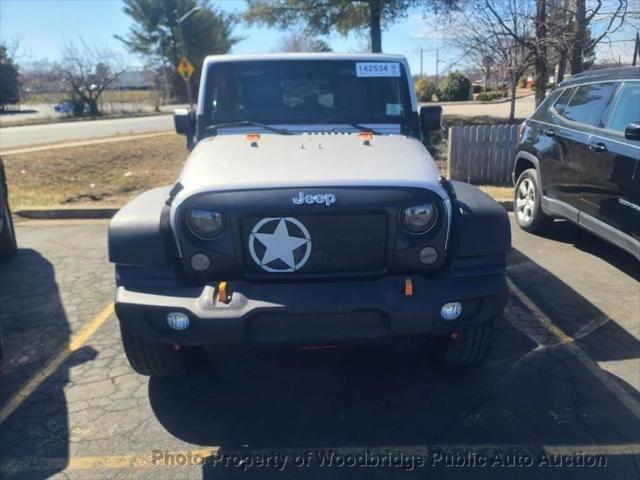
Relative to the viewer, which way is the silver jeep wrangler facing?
toward the camera

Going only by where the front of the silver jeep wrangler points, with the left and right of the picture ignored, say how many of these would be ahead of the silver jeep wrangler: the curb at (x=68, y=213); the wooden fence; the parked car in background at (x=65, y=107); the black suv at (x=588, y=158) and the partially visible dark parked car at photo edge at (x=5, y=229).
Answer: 0

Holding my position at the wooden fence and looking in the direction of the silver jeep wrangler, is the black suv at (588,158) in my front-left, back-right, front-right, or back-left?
front-left

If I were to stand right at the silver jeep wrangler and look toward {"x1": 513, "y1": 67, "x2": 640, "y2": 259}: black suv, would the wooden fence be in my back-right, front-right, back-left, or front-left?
front-left

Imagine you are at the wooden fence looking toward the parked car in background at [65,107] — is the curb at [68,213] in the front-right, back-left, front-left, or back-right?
front-left

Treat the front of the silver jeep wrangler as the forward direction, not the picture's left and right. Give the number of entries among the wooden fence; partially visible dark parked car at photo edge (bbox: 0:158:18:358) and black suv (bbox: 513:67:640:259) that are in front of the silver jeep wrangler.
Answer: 0

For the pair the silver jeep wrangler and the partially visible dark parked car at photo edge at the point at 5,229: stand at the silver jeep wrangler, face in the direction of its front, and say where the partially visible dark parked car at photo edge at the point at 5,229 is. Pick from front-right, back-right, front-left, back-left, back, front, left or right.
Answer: back-right

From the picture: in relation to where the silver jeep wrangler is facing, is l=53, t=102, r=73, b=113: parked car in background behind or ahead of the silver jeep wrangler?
behind

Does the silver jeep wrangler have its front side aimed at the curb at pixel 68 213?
no

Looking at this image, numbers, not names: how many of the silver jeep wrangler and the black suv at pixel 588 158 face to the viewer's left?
0

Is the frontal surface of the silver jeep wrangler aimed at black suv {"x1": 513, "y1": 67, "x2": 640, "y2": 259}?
no
